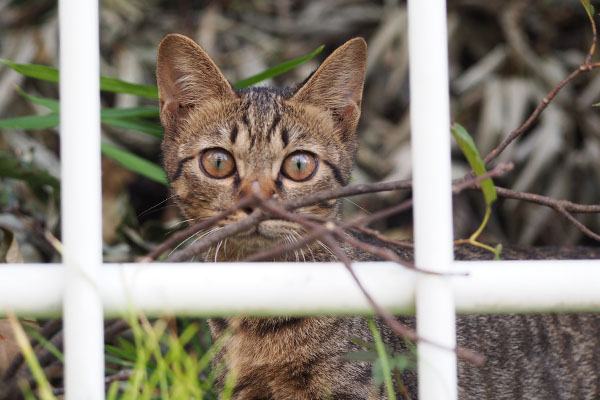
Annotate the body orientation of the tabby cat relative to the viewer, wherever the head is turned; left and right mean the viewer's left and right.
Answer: facing the viewer and to the left of the viewer
